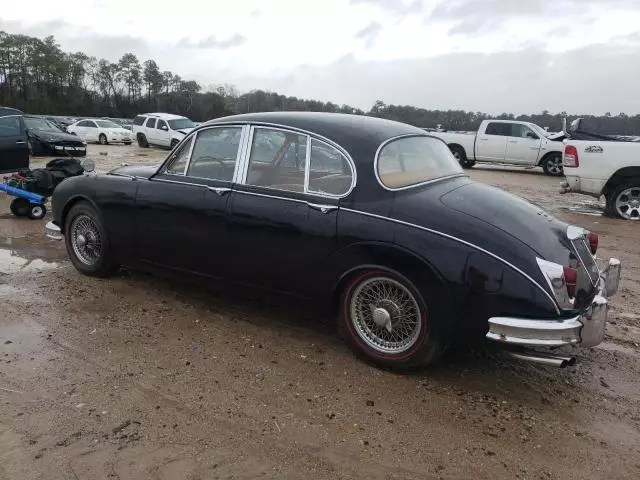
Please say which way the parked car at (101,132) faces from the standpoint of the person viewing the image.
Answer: facing the viewer and to the right of the viewer

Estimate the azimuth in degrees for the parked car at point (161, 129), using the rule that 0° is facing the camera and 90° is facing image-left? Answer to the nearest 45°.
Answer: approximately 315°

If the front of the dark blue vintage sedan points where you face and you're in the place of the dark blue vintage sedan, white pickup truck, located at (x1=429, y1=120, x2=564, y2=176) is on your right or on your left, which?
on your right

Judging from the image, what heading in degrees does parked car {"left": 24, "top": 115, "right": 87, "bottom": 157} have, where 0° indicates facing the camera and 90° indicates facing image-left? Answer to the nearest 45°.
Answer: approximately 315°

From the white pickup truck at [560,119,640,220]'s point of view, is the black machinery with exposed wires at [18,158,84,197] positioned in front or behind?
behind

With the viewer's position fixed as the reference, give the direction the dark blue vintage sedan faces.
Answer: facing away from the viewer and to the left of the viewer

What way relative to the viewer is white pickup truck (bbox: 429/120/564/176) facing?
to the viewer's right

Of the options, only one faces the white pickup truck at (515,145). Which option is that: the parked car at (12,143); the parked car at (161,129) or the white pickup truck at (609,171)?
the parked car at (161,129)

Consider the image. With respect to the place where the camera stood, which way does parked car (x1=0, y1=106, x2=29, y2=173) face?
facing to the left of the viewer

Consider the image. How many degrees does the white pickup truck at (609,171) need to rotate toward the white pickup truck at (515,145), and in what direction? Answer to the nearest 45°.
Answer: approximately 90° to its left

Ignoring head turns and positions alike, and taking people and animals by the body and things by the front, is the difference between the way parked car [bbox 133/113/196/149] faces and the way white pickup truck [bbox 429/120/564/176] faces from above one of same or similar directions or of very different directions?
same or similar directions

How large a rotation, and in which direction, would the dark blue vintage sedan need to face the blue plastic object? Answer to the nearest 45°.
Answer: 0° — it already faces it
